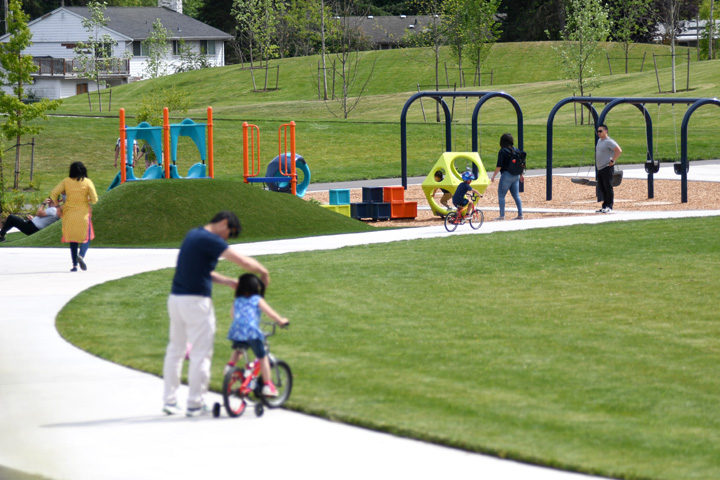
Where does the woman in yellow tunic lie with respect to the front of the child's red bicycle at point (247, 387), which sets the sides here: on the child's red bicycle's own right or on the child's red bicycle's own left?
on the child's red bicycle's own left

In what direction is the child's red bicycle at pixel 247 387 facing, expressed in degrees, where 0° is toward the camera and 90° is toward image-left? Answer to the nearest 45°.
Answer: approximately 225°

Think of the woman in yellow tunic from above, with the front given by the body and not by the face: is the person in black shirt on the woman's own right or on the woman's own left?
on the woman's own right

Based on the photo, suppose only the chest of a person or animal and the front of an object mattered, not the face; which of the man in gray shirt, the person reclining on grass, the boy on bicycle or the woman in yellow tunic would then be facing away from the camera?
the woman in yellow tunic

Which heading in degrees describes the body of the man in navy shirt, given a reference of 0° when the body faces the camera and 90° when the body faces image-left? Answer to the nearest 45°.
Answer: approximately 225°

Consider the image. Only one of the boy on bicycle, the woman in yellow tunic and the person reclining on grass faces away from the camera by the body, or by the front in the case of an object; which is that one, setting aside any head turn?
the woman in yellow tunic

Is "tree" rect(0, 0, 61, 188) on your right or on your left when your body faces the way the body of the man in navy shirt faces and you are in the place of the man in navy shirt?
on your left

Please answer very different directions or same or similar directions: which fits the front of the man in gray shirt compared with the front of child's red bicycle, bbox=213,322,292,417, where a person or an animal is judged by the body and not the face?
very different directions

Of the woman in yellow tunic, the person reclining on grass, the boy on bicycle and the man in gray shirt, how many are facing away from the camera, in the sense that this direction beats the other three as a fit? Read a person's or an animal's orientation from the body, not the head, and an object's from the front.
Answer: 1

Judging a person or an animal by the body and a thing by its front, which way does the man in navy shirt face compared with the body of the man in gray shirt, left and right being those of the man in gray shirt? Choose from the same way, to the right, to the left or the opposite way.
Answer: the opposite way

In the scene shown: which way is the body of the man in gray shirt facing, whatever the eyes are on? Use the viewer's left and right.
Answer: facing the viewer and to the left of the viewer

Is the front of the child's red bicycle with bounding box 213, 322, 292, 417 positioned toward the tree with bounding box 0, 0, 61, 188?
no

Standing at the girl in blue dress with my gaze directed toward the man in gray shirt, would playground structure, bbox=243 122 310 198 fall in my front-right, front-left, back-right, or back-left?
front-left

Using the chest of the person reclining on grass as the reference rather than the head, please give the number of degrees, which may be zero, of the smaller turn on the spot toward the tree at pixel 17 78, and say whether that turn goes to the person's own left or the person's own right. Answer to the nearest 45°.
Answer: approximately 90° to the person's own right
